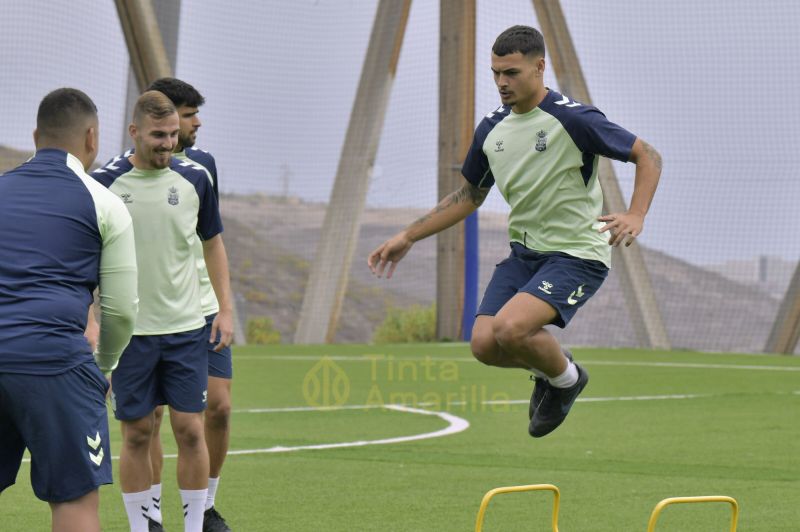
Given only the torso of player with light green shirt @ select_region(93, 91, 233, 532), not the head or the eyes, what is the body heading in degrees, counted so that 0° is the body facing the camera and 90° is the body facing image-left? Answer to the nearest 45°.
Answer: approximately 0°

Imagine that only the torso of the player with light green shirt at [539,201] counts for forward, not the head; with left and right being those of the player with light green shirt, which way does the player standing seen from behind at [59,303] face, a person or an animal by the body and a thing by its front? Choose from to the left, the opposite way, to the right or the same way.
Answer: the opposite way

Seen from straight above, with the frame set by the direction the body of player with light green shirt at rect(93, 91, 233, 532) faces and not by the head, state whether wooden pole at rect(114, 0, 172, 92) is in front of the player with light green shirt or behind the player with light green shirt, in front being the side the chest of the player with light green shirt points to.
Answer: behind

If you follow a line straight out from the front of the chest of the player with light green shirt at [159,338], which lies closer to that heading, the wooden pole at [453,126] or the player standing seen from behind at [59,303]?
the player standing seen from behind

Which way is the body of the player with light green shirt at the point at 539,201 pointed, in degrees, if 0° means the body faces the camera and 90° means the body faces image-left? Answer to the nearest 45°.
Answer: approximately 45°

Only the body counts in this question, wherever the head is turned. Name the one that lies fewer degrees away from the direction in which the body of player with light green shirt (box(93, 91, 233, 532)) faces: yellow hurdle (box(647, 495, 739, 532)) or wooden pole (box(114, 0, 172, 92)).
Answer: the yellow hurdle

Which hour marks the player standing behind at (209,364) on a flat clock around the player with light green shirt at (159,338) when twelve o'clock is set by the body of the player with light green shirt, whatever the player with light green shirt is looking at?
The player standing behind is roughly at 7 o'clock from the player with light green shirt.

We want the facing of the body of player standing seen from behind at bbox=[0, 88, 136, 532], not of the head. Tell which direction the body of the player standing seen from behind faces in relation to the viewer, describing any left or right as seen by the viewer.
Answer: facing away from the viewer and to the right of the viewer

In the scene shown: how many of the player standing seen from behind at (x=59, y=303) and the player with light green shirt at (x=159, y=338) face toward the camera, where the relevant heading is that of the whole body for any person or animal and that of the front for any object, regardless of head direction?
1
